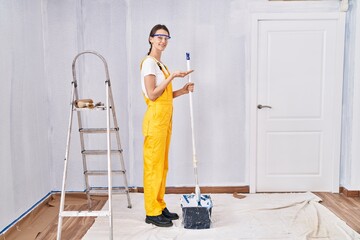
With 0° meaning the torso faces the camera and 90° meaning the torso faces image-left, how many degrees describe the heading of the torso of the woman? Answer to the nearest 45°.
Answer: approximately 270°

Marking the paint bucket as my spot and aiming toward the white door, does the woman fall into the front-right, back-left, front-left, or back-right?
back-left

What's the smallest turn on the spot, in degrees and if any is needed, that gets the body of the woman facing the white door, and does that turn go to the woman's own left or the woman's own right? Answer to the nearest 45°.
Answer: approximately 45° to the woman's own left
